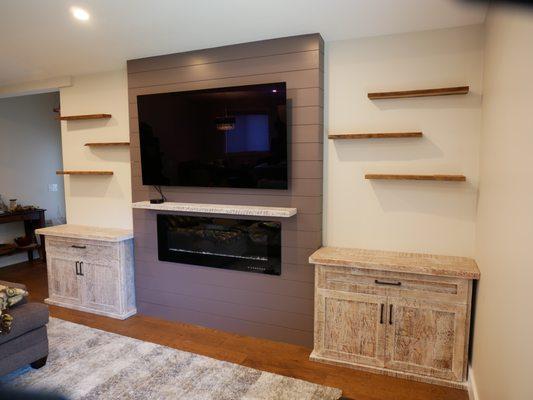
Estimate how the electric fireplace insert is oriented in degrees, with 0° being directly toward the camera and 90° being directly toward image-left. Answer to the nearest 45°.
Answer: approximately 45°

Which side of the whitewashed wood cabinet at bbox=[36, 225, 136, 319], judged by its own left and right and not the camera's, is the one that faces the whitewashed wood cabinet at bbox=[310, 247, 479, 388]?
left

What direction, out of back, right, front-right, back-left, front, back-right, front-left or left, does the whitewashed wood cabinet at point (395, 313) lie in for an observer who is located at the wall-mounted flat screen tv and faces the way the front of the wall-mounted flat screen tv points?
left

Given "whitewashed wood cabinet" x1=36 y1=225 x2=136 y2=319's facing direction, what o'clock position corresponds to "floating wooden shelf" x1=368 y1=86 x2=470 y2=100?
The floating wooden shelf is roughly at 9 o'clock from the whitewashed wood cabinet.

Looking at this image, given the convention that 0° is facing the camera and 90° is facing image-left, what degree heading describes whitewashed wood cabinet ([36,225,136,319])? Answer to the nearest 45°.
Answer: approximately 45°

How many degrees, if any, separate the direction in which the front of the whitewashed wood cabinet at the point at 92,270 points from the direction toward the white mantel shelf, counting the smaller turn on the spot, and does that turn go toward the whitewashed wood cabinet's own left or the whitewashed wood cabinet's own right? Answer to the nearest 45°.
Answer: approximately 90° to the whitewashed wood cabinet's own left

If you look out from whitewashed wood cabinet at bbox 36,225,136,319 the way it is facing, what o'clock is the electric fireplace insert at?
The electric fireplace insert is roughly at 9 o'clock from the whitewashed wood cabinet.
